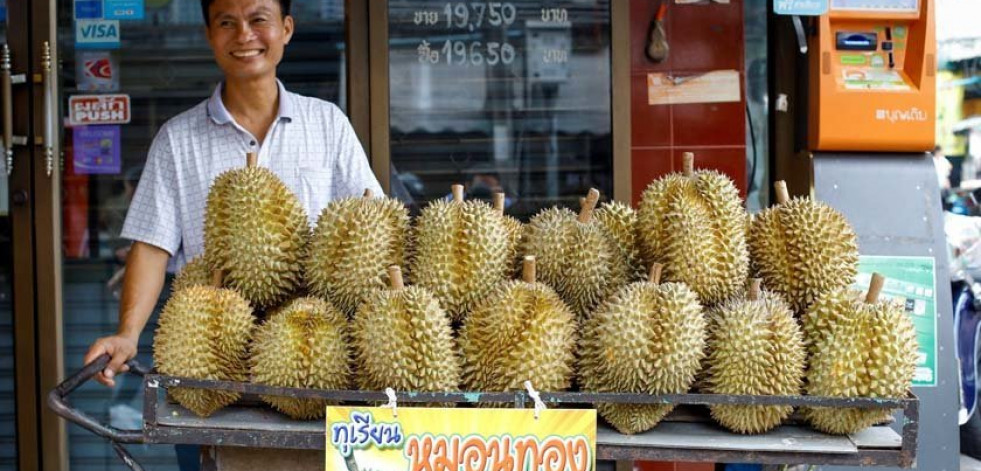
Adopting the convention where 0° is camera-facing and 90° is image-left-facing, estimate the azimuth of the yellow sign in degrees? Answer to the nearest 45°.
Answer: approximately 0°

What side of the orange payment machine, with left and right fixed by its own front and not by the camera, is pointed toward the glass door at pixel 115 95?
right

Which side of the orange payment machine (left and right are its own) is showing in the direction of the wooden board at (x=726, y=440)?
front
